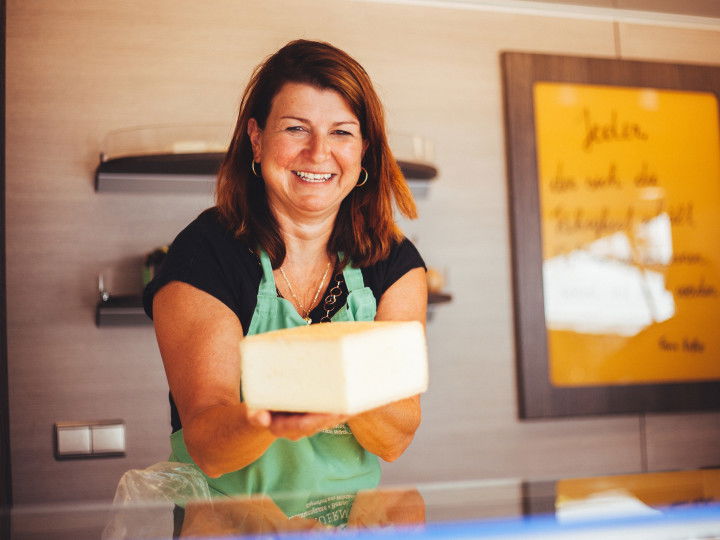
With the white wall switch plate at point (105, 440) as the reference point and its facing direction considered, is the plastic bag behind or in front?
in front

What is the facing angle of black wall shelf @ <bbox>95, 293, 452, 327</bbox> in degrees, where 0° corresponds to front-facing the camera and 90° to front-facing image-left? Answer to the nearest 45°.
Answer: approximately 0°

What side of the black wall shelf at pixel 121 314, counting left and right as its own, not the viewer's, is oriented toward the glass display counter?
front

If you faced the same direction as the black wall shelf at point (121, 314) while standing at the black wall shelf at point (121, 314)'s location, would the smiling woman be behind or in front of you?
in front

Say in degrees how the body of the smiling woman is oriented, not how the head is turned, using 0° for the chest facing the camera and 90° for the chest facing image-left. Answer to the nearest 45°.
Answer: approximately 0°

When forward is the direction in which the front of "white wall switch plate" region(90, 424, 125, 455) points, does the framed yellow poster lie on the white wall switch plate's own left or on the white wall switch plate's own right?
on the white wall switch plate's own left

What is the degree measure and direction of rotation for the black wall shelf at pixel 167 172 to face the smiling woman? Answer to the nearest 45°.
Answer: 0° — it already faces them
